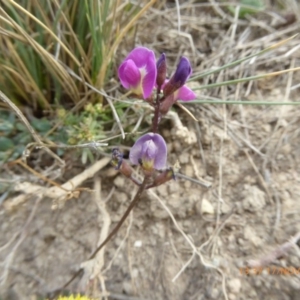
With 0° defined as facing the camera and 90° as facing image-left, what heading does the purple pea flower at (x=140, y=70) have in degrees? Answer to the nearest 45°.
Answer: approximately 45°

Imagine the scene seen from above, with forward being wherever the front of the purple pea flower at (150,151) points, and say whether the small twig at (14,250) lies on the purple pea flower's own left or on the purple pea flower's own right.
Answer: on the purple pea flower's own right
